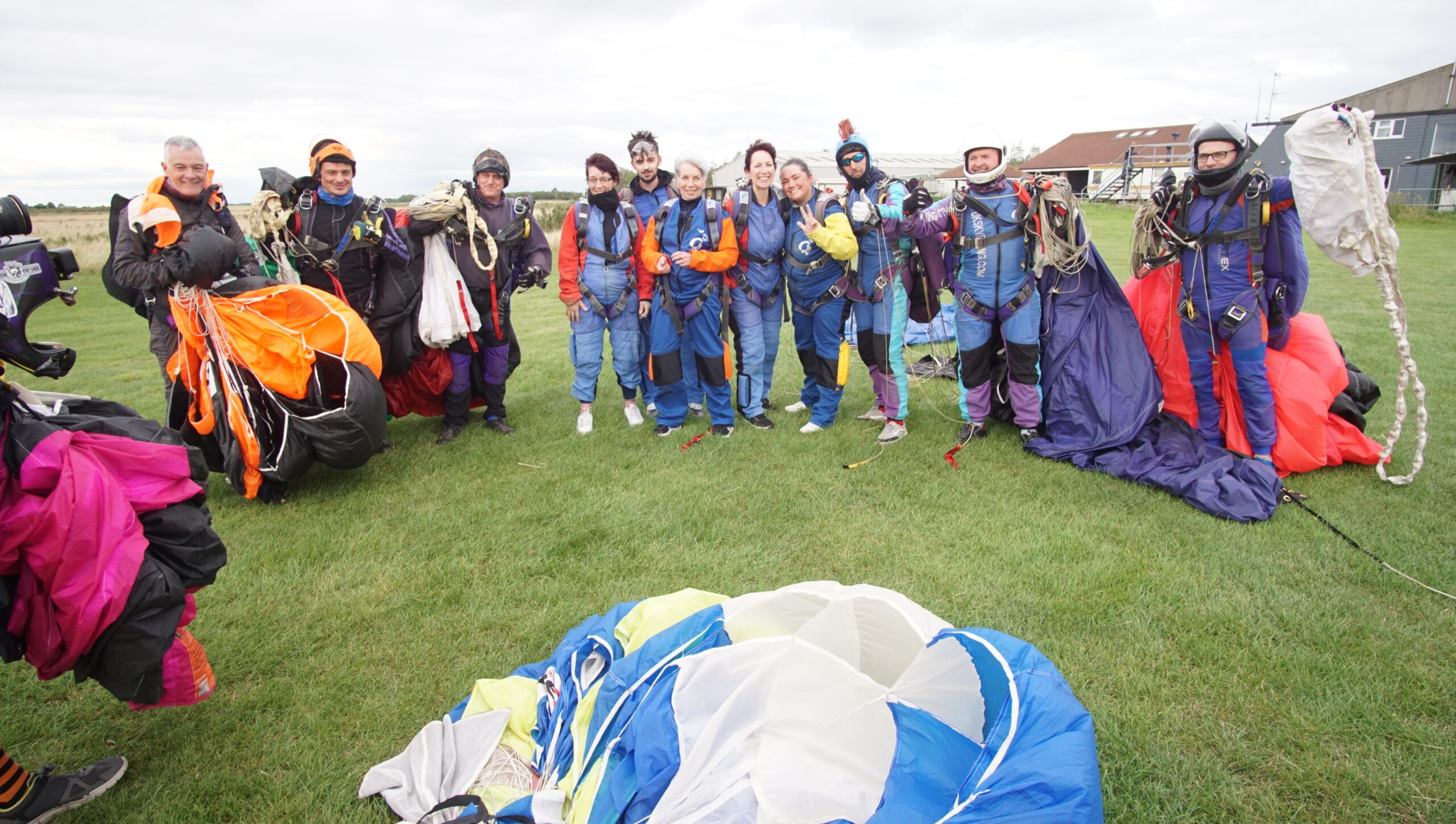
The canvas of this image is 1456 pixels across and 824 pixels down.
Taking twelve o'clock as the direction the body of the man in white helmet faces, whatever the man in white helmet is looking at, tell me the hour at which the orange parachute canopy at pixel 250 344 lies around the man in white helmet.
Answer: The orange parachute canopy is roughly at 2 o'clock from the man in white helmet.

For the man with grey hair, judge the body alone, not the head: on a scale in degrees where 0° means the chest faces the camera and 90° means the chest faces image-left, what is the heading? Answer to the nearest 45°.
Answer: approximately 315°

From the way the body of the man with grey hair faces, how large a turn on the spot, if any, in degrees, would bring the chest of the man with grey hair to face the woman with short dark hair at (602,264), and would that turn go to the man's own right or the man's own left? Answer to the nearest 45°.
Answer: approximately 45° to the man's own left

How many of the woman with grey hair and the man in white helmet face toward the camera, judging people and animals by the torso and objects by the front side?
2

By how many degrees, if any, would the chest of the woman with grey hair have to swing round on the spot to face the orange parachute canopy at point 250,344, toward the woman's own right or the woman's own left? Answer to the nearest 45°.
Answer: approximately 45° to the woman's own right

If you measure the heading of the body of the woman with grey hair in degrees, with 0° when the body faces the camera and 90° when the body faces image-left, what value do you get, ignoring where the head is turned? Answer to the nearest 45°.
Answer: approximately 0°

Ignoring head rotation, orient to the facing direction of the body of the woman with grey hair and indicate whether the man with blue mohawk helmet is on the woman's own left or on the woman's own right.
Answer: on the woman's own left

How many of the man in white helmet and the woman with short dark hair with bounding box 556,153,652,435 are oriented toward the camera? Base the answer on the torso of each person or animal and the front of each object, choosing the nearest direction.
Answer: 2

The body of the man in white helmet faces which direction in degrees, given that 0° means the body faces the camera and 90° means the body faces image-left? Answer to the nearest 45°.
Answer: approximately 0°
